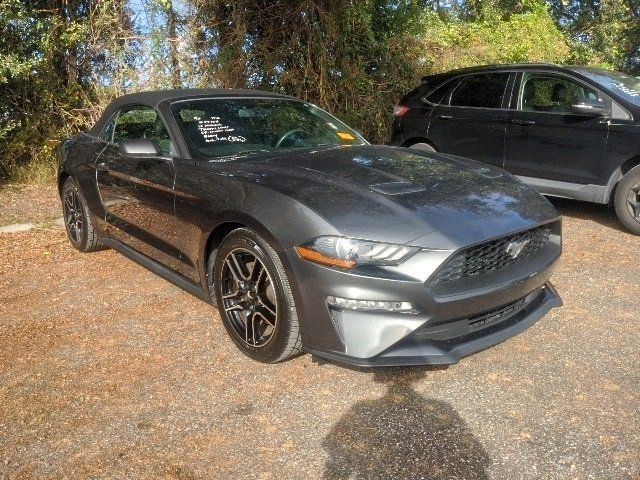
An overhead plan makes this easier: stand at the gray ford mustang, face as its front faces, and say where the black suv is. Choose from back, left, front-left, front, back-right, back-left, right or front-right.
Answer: left

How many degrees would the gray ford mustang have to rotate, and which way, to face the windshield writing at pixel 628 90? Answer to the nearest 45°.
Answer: approximately 90° to its left

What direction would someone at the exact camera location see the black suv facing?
facing the viewer and to the right of the viewer

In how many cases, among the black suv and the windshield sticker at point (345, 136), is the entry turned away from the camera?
0

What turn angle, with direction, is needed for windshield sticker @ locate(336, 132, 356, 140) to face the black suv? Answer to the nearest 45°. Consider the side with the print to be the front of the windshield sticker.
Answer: approximately 90° to its left
